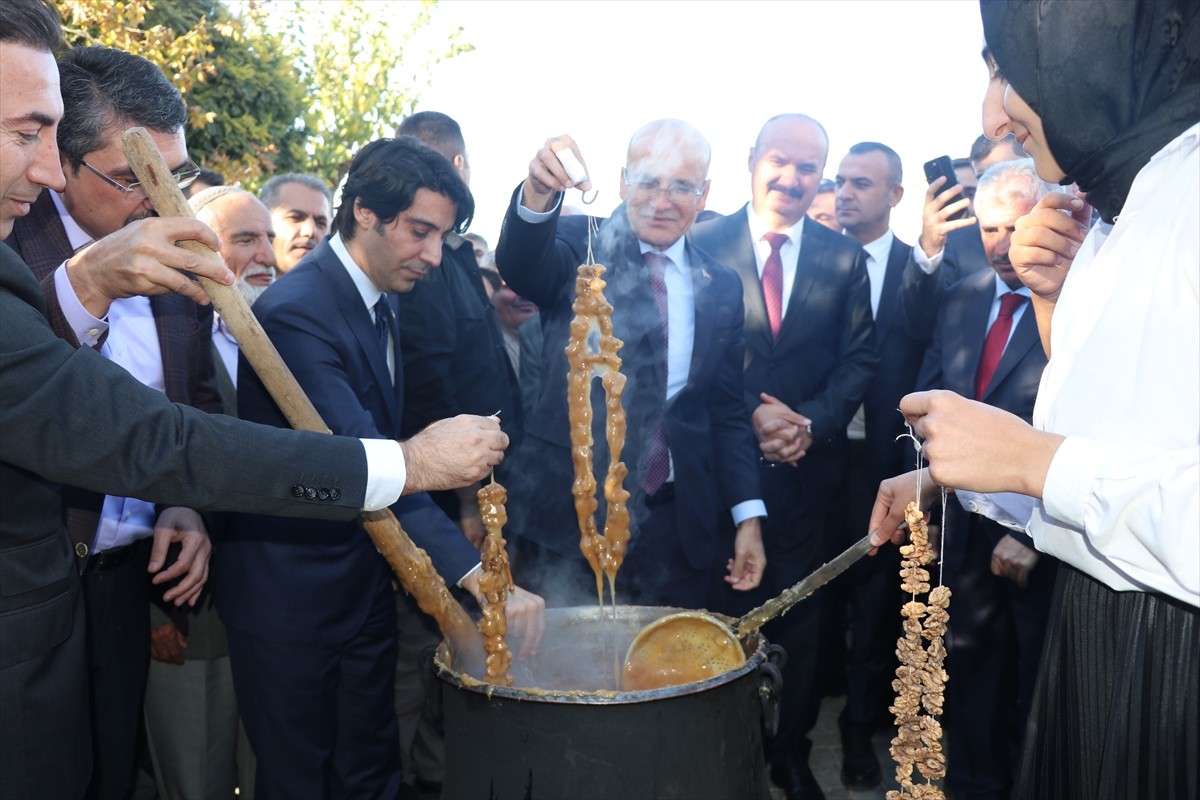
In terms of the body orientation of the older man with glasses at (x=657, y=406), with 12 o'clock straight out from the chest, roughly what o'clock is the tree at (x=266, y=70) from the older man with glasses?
The tree is roughly at 5 o'clock from the older man with glasses.

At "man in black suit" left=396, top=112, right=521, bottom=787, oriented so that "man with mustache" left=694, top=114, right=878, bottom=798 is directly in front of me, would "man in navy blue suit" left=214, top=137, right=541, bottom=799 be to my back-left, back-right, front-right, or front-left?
back-right

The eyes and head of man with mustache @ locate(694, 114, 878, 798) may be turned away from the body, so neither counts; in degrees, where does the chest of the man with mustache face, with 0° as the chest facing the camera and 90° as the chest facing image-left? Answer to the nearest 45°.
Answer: approximately 0°

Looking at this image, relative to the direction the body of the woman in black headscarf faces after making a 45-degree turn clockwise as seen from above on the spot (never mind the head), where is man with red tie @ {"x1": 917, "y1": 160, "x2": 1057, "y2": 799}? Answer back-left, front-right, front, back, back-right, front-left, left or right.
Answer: front-right

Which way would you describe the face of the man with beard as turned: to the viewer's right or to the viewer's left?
to the viewer's right

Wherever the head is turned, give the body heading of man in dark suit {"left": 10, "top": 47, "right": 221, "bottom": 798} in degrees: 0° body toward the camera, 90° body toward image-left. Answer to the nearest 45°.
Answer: approximately 315°

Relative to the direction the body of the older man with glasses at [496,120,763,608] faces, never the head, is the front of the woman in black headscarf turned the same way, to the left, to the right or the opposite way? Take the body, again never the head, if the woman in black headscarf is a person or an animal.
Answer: to the right
